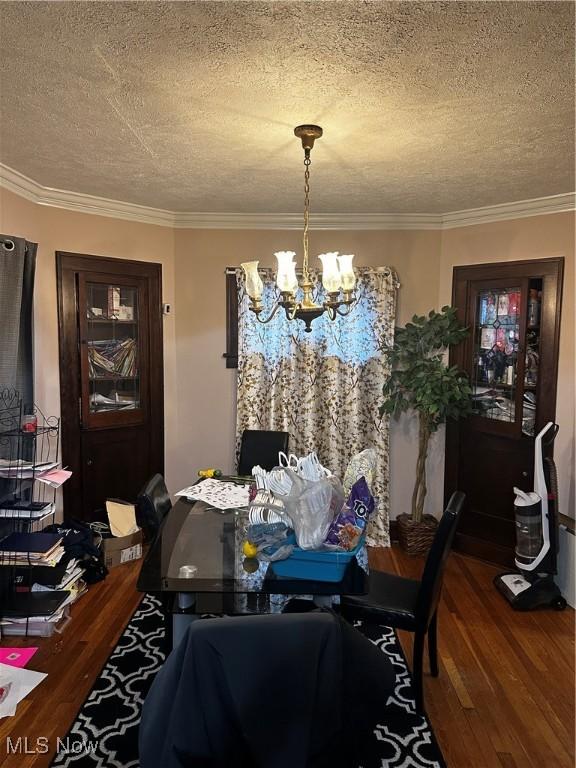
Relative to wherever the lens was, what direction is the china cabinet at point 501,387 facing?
facing the viewer and to the left of the viewer

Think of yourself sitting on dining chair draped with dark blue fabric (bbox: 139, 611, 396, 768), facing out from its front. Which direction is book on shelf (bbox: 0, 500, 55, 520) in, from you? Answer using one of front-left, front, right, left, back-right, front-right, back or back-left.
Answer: front-left

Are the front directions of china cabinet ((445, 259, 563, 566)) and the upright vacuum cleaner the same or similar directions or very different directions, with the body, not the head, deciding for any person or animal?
same or similar directions

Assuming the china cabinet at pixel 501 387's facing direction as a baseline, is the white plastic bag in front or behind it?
in front

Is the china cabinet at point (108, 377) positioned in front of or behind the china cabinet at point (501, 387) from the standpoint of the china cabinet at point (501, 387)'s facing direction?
in front

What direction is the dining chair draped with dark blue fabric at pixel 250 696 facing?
away from the camera

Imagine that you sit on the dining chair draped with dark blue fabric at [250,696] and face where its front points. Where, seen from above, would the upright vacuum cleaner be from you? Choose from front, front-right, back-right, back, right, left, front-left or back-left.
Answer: front-right

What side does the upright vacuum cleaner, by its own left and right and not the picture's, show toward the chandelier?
front

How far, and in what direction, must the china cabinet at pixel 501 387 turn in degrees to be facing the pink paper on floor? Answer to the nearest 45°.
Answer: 0° — it already faces it

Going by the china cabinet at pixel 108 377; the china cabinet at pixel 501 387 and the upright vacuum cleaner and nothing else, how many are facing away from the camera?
0

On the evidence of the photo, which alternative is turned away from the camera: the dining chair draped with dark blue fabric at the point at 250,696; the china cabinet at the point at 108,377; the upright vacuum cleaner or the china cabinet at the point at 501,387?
the dining chair draped with dark blue fabric

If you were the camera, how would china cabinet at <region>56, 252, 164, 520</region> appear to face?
facing the viewer and to the right of the viewer

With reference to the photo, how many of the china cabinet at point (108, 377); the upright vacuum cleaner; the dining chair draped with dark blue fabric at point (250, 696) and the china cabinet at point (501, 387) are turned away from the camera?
1

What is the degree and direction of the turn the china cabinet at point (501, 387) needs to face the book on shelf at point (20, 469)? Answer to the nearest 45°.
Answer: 0° — it already faces it
